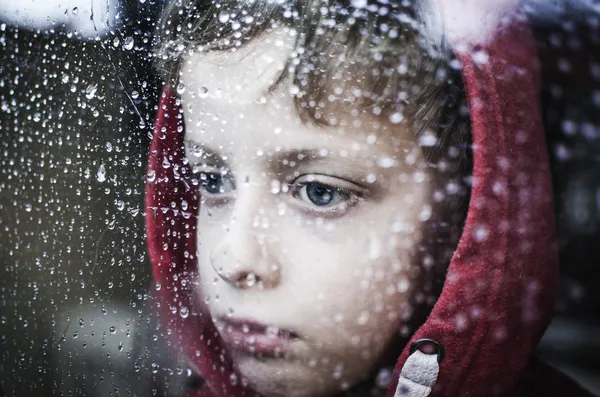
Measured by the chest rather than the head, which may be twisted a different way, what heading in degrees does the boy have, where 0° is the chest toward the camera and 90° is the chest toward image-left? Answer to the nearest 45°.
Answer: approximately 45°

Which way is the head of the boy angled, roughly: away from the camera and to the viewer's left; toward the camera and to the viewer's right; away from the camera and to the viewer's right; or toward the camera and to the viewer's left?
toward the camera and to the viewer's left
